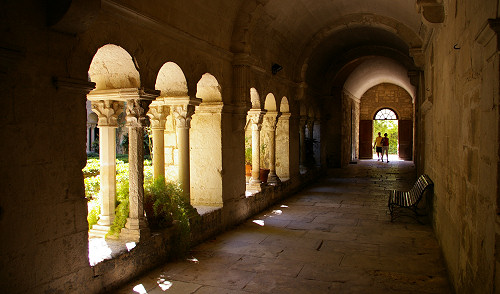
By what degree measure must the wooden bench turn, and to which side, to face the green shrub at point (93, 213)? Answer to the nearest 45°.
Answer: approximately 45° to its left

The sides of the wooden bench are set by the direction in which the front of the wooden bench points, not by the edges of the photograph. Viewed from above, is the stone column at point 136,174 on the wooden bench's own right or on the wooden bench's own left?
on the wooden bench's own left

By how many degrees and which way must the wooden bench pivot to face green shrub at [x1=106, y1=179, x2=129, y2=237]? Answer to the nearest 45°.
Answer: approximately 45° to its left

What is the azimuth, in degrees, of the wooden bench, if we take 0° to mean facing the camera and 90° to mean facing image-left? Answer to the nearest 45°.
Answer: approximately 90°

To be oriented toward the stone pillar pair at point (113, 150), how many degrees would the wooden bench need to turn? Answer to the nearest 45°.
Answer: approximately 45° to its left

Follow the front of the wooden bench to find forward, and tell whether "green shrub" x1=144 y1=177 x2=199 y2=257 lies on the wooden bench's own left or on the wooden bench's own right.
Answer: on the wooden bench's own left

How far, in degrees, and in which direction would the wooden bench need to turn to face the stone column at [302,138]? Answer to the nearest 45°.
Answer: approximately 45° to its right
